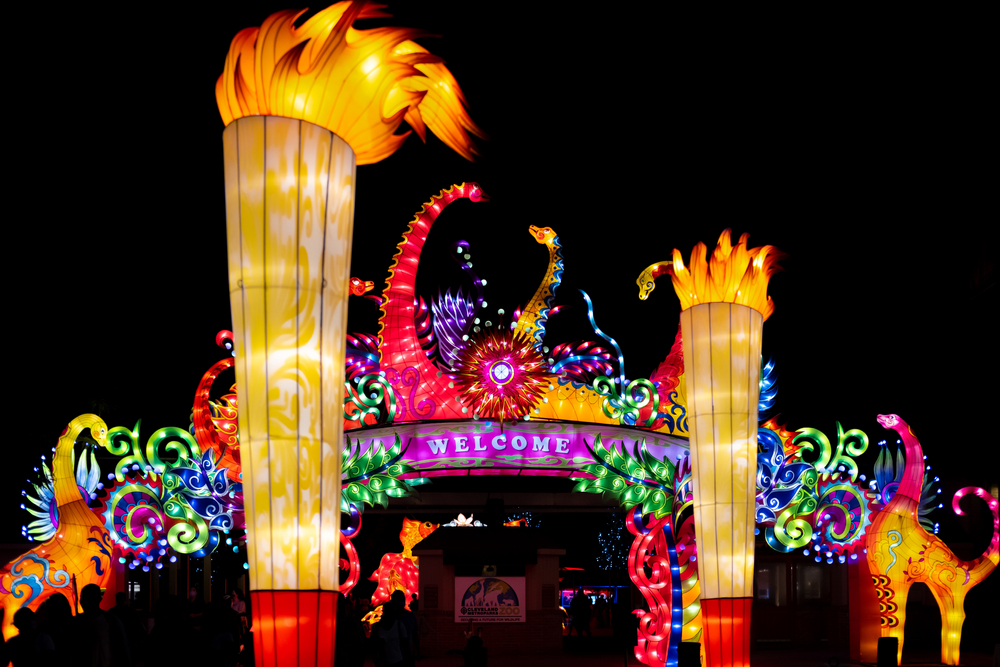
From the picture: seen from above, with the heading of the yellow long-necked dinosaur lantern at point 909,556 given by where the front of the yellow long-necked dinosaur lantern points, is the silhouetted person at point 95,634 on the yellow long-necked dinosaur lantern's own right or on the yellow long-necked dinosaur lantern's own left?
on the yellow long-necked dinosaur lantern's own left

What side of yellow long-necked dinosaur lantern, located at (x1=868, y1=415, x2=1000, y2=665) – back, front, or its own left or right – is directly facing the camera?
left

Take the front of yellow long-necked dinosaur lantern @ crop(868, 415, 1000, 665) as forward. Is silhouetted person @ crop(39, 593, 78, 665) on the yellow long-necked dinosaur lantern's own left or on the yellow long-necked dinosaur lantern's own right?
on the yellow long-necked dinosaur lantern's own left

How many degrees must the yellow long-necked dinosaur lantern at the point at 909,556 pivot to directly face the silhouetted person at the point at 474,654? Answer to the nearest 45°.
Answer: approximately 45° to its left

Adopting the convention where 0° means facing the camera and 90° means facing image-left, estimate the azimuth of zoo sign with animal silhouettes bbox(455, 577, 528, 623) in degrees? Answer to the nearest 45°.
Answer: approximately 0°
